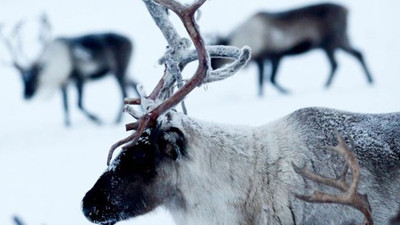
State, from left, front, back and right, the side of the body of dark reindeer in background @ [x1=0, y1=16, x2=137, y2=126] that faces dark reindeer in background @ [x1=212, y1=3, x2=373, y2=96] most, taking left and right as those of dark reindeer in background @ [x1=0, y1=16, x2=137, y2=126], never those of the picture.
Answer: back

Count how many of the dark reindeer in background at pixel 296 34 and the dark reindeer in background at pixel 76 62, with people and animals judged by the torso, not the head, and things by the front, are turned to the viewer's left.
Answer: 2

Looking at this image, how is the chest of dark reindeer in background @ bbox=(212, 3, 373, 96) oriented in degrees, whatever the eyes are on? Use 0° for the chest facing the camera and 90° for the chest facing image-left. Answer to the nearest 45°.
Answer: approximately 90°

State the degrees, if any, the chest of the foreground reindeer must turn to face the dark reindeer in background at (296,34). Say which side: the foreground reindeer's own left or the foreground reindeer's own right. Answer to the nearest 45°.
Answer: approximately 90° to the foreground reindeer's own right

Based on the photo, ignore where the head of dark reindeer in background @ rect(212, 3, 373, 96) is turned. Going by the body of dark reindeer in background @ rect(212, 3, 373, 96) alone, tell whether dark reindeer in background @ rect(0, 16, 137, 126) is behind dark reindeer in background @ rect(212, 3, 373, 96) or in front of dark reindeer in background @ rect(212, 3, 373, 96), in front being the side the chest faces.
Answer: in front

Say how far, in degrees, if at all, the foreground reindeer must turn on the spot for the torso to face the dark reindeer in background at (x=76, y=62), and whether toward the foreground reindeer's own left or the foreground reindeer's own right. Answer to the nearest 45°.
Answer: approximately 90° to the foreground reindeer's own right

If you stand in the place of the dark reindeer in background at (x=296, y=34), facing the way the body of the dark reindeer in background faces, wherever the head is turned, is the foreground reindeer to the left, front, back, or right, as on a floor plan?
left

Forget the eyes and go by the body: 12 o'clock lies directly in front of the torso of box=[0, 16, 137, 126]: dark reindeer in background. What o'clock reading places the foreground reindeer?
The foreground reindeer is roughly at 9 o'clock from the dark reindeer in background.

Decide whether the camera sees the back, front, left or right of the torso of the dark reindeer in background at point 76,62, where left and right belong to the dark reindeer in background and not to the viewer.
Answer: left

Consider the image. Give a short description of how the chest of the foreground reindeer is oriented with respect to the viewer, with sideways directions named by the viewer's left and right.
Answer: facing to the left of the viewer
